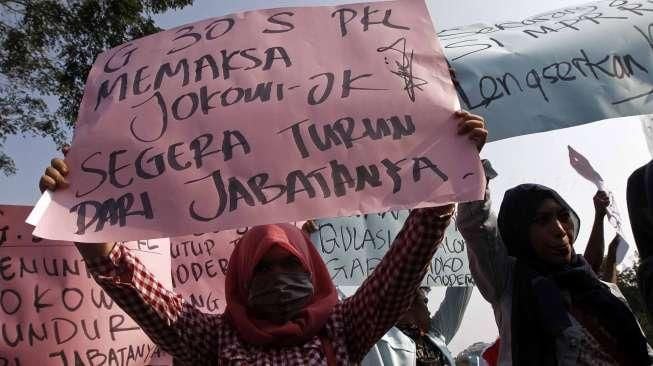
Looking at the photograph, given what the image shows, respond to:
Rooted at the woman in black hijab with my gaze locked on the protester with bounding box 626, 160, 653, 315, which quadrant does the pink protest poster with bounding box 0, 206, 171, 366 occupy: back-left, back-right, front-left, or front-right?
back-right

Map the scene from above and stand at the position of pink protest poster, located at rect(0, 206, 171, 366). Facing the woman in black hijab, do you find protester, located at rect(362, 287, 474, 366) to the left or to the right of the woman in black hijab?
left

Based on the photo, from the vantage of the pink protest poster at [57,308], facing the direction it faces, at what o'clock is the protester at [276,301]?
The protester is roughly at 11 o'clock from the pink protest poster.

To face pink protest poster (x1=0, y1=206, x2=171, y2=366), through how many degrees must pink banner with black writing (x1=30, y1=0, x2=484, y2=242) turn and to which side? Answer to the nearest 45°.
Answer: approximately 135° to its right

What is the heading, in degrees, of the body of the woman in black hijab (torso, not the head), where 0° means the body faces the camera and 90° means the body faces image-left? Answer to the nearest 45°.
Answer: approximately 315°

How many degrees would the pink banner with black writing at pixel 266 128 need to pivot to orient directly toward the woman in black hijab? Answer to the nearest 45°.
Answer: approximately 135° to its left

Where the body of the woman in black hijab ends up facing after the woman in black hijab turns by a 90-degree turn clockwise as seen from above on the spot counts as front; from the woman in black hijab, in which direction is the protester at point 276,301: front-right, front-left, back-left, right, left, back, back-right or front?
front

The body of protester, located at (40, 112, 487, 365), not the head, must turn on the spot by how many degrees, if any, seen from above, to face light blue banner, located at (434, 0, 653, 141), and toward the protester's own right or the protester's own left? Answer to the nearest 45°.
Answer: approximately 90° to the protester's own left

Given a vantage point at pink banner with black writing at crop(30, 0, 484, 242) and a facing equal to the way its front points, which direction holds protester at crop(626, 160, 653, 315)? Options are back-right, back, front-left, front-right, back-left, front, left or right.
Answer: left

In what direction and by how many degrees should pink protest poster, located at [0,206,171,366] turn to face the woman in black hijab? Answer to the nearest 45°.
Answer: approximately 45° to its left

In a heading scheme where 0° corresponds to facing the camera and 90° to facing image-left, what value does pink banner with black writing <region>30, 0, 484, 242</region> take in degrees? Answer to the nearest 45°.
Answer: approximately 0°
